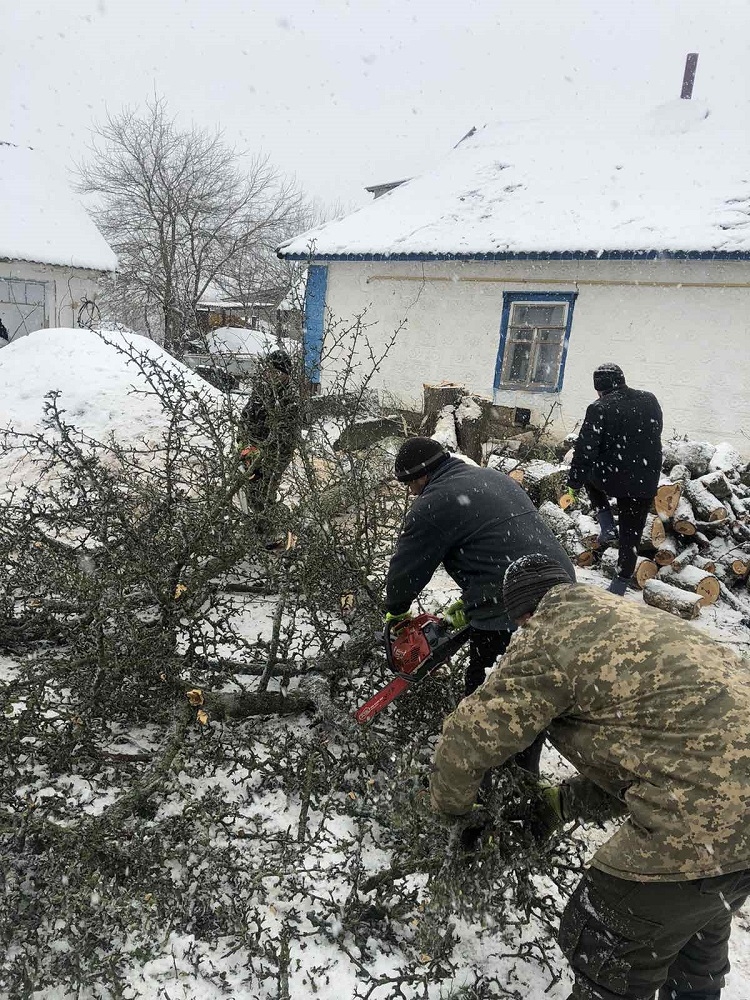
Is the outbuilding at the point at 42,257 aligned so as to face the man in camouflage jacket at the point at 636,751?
yes

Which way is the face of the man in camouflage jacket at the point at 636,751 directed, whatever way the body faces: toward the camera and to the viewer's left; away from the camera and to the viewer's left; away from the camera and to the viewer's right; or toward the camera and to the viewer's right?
away from the camera and to the viewer's left

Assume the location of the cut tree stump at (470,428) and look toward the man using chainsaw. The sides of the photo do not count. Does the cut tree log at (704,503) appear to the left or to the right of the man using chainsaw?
left

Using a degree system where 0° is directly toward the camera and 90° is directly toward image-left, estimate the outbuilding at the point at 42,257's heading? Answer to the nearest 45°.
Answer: approximately 0°

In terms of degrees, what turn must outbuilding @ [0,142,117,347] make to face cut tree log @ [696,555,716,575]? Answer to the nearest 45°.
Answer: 0° — it already faces it

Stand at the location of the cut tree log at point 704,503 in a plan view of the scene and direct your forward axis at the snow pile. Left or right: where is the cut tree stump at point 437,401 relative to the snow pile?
right

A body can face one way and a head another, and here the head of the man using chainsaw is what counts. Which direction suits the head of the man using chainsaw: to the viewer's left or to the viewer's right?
to the viewer's left

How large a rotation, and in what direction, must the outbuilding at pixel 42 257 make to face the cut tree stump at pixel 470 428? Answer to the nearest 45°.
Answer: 0° — it already faces it
